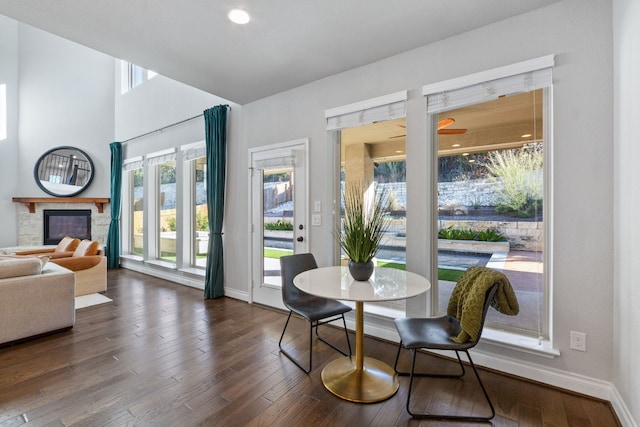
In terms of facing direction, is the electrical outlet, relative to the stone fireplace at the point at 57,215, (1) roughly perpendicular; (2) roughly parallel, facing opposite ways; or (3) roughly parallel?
roughly perpendicular

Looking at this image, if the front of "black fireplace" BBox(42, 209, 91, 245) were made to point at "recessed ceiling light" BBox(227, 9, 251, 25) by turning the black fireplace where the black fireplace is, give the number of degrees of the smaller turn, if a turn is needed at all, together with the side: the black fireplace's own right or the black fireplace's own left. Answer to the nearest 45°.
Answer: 0° — it already faces it

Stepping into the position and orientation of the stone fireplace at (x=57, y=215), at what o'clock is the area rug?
The area rug is roughly at 12 o'clock from the stone fireplace.

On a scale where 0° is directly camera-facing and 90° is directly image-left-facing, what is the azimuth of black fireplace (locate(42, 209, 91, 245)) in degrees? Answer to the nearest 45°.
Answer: approximately 0°

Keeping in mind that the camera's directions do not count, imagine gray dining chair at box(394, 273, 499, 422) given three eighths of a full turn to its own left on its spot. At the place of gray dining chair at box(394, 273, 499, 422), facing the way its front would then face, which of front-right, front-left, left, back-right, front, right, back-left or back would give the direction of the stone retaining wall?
left

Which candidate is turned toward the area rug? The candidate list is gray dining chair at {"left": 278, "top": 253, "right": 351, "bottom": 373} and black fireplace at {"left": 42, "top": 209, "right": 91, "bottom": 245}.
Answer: the black fireplace

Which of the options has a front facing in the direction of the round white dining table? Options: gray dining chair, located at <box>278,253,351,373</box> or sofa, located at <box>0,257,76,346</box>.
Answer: the gray dining chair

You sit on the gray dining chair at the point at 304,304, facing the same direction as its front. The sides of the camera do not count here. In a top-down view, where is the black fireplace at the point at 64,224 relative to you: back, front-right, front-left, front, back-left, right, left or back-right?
back

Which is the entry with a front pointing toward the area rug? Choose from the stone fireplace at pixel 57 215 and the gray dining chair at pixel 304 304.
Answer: the stone fireplace

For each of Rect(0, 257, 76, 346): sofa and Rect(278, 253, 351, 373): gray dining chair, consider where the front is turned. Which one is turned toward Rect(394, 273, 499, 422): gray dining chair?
Rect(278, 253, 351, 373): gray dining chair

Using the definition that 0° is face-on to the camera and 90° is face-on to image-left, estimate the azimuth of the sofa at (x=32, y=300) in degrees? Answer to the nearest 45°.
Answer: approximately 135°

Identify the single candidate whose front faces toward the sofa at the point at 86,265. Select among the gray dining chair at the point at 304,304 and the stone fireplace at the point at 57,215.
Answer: the stone fireplace

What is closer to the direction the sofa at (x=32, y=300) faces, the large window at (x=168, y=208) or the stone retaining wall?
the large window
